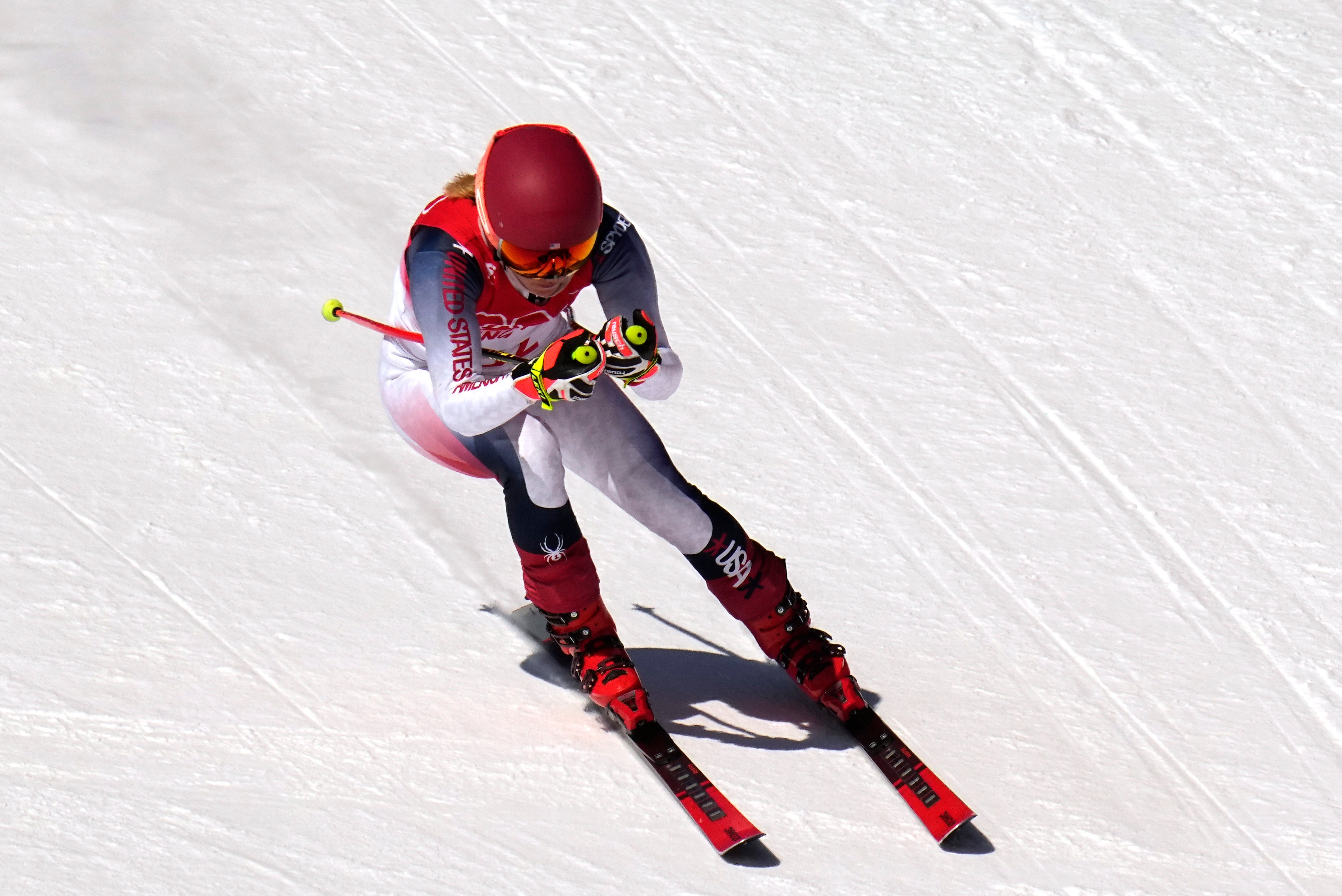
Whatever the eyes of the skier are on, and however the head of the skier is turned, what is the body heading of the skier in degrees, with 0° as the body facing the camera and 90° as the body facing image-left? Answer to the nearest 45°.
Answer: approximately 315°
